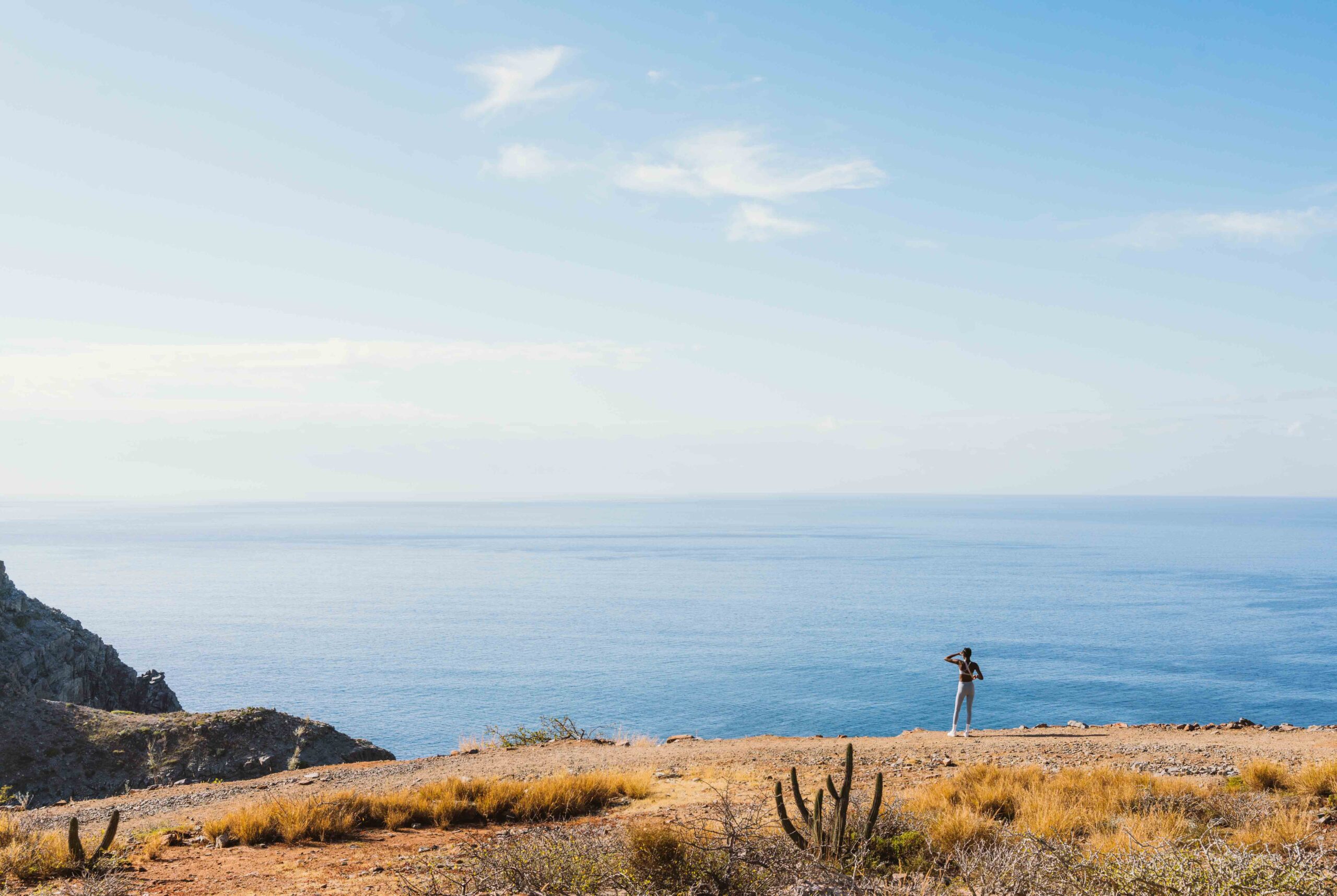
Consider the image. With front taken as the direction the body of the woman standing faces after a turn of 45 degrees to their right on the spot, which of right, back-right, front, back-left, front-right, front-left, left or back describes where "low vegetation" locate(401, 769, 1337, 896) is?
back

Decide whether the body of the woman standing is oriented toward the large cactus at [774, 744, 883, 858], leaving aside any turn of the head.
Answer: no

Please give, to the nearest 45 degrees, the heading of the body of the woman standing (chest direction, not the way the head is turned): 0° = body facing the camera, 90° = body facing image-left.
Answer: approximately 135°

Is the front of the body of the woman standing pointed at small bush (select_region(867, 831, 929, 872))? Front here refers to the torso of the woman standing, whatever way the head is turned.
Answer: no

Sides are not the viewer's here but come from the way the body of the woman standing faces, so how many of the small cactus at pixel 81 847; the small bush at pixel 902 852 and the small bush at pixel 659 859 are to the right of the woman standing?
0

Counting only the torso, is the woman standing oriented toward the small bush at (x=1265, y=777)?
no

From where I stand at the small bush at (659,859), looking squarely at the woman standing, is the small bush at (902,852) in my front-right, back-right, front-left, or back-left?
front-right

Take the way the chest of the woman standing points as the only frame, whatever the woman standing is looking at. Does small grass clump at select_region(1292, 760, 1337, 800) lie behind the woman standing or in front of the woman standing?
behind

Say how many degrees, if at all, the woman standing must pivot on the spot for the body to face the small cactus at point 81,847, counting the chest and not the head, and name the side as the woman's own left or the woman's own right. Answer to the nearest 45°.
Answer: approximately 90° to the woman's own left

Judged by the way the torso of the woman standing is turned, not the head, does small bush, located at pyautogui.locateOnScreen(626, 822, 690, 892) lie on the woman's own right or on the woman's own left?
on the woman's own left

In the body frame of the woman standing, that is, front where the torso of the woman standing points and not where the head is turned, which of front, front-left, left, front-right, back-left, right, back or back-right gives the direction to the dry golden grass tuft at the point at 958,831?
back-left
